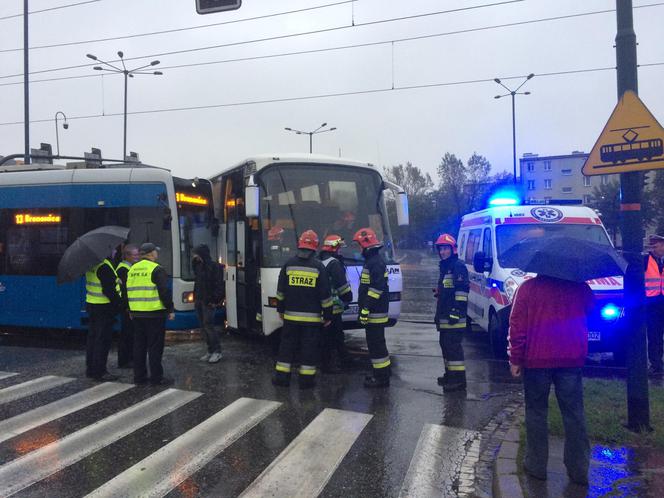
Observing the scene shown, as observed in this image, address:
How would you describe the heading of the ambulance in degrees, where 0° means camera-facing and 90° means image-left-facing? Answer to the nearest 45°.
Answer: approximately 315°

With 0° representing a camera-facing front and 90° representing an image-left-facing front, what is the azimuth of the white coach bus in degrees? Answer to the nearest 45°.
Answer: approximately 315°

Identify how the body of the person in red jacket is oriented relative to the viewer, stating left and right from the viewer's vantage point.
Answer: facing away from the viewer

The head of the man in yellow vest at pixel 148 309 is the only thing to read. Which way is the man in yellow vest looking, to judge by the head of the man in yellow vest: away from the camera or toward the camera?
away from the camera

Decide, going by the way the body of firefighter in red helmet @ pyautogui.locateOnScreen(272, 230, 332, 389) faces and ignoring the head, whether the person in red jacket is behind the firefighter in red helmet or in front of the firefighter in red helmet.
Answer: behind

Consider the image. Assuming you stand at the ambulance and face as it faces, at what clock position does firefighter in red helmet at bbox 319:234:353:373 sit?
The firefighter in red helmet is roughly at 3 o'clock from the ambulance.

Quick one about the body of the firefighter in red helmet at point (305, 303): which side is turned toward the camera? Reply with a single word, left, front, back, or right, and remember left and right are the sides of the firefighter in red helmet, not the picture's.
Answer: back

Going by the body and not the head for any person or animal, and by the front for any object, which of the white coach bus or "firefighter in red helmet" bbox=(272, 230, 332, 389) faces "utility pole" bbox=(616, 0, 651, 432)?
the white coach bus

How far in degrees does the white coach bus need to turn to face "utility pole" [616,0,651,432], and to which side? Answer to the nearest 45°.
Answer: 0° — it already faces it
